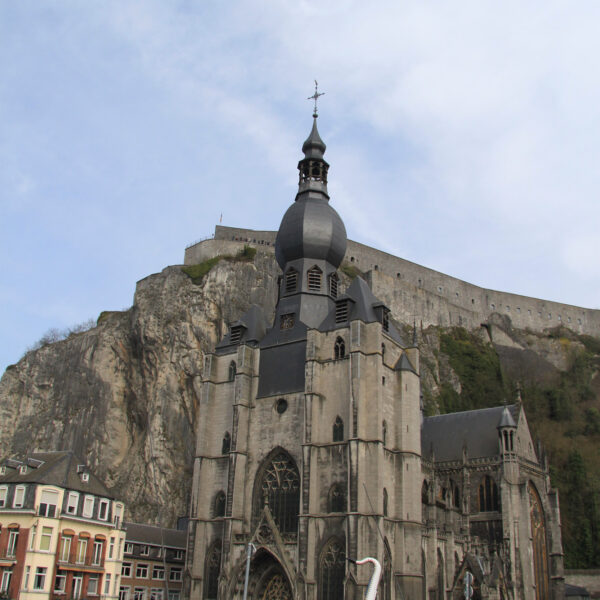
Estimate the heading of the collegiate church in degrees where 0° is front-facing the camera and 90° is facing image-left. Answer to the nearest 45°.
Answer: approximately 45°
